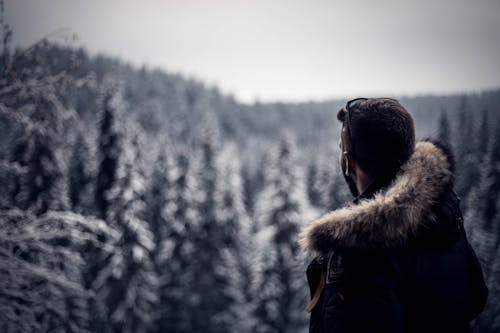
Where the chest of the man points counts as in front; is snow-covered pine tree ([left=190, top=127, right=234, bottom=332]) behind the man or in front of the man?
in front

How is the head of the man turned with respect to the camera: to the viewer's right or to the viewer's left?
to the viewer's left

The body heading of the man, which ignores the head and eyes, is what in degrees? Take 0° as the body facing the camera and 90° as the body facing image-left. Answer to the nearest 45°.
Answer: approximately 135°

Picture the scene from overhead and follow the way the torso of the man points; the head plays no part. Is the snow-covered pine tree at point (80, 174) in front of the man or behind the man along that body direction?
in front
